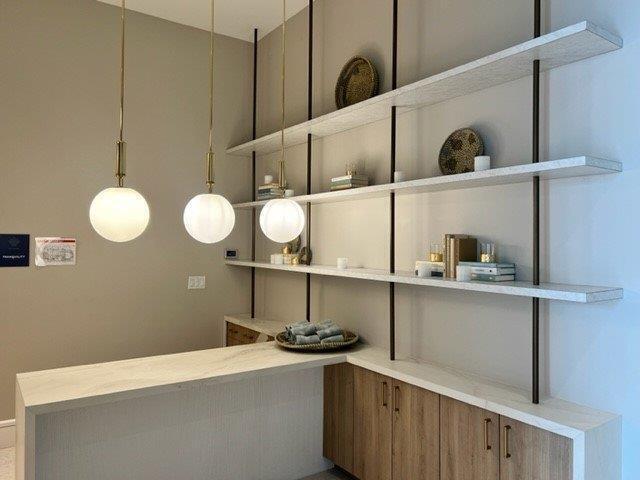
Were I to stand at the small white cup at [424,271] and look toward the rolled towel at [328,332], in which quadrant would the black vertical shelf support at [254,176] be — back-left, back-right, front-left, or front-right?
front-right

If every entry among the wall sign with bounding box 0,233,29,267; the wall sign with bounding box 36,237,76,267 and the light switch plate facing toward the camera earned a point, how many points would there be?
3

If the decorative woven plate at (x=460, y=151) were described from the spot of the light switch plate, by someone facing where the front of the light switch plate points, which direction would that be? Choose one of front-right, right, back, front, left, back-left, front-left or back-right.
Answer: front-left

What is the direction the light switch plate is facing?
toward the camera

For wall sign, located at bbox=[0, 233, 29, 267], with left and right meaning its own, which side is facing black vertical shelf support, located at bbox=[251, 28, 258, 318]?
left

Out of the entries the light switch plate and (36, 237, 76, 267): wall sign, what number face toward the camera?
2

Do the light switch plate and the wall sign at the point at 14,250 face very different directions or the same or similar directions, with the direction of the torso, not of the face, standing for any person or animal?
same or similar directions

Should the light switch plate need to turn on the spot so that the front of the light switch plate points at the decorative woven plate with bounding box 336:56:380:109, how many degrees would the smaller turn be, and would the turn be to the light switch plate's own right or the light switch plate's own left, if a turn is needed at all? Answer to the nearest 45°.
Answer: approximately 45° to the light switch plate's own left

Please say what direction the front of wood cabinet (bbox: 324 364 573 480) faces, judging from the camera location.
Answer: facing the viewer and to the left of the viewer

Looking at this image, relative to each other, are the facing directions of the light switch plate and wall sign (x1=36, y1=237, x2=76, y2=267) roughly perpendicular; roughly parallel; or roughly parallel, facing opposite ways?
roughly parallel

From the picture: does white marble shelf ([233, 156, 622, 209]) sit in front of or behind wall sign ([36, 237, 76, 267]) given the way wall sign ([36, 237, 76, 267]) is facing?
in front

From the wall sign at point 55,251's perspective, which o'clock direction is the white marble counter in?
The white marble counter is roughly at 11 o'clock from the wall sign.

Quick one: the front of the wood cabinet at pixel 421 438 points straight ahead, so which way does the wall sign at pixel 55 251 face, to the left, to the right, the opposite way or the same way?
to the left

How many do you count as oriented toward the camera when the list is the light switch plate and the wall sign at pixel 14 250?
2

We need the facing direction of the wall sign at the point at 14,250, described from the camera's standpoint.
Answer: facing the viewer

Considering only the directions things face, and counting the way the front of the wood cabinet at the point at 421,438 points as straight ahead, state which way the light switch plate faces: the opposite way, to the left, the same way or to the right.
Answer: to the left

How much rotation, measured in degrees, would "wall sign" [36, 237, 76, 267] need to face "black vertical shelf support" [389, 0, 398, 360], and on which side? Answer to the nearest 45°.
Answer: approximately 45° to its left

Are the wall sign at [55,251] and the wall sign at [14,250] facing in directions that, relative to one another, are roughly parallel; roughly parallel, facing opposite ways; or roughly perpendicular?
roughly parallel
